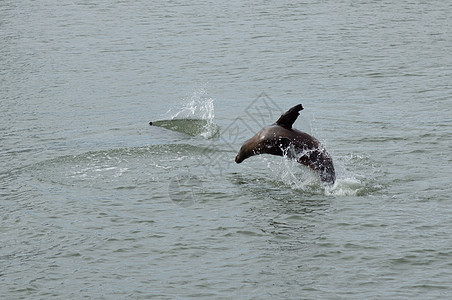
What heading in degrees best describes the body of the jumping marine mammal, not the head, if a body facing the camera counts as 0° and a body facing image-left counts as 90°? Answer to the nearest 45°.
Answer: approximately 90°

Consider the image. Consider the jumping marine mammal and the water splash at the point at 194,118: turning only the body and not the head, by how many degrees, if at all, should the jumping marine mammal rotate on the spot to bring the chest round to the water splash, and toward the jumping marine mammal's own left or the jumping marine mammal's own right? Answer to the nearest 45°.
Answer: approximately 45° to the jumping marine mammal's own right
